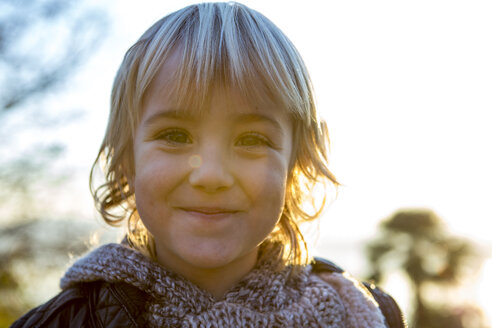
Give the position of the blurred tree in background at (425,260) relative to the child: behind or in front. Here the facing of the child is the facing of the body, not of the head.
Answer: behind

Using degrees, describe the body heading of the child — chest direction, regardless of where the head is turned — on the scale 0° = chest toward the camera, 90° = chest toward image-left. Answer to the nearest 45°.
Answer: approximately 0°
